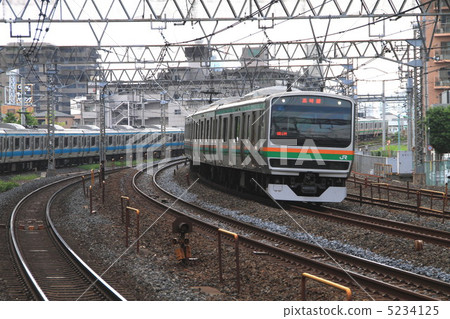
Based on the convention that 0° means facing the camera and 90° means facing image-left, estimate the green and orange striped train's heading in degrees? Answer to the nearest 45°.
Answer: approximately 315°

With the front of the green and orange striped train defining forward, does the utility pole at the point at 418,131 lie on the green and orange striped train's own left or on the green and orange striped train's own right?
on the green and orange striped train's own left

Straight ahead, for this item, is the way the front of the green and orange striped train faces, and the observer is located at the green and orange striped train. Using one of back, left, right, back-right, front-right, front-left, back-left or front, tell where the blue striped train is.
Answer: back

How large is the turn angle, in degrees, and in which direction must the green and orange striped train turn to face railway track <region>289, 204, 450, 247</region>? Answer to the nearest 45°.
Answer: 0° — it already faces it
